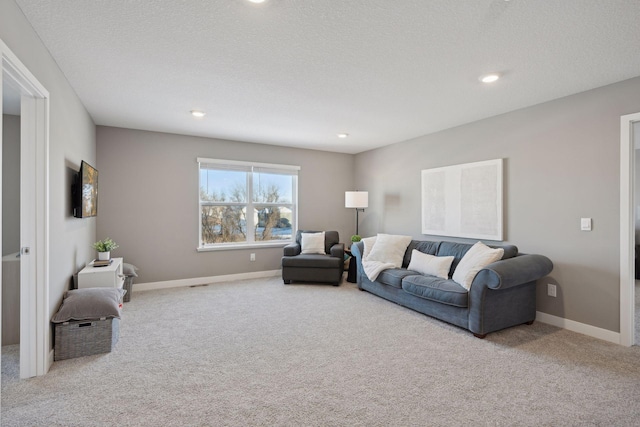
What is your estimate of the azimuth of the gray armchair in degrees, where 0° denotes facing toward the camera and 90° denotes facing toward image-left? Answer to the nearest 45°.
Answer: approximately 0°

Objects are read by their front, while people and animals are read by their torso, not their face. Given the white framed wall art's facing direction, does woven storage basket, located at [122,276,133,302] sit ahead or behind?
ahead

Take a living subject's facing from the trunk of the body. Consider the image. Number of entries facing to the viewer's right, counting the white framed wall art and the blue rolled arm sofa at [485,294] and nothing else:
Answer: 0

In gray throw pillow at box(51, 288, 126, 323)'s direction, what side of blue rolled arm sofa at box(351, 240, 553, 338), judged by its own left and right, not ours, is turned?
front

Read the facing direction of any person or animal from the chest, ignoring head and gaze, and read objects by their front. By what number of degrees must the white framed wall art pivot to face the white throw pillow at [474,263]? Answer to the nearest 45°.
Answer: approximately 45° to its left

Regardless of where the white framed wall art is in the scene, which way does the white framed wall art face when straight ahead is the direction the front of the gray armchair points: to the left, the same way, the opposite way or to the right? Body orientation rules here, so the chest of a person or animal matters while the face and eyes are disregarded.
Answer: to the right

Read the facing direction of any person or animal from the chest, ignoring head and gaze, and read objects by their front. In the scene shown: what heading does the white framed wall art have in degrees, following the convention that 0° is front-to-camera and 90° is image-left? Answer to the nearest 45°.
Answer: approximately 45°

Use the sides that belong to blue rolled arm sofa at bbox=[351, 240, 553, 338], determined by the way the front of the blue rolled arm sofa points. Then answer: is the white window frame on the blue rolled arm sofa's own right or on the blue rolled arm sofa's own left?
on the blue rolled arm sofa's own right

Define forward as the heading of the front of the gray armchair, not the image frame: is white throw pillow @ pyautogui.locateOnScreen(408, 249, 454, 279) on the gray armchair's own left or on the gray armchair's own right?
on the gray armchair's own left

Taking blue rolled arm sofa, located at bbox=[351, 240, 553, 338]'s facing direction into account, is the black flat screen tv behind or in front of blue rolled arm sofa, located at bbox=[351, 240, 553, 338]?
in front

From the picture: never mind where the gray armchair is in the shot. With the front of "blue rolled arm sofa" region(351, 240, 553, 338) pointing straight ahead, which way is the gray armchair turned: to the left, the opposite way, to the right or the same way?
to the left

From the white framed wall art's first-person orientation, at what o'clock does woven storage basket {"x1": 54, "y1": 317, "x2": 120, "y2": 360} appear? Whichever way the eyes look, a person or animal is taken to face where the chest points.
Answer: The woven storage basket is roughly at 12 o'clock from the white framed wall art.

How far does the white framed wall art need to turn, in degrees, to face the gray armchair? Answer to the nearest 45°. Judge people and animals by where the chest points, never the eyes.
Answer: approximately 45° to its right

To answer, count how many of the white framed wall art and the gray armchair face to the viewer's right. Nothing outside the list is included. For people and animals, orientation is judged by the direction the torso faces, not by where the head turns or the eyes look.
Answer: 0

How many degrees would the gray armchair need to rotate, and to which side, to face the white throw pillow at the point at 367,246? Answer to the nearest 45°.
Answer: approximately 90° to its left
